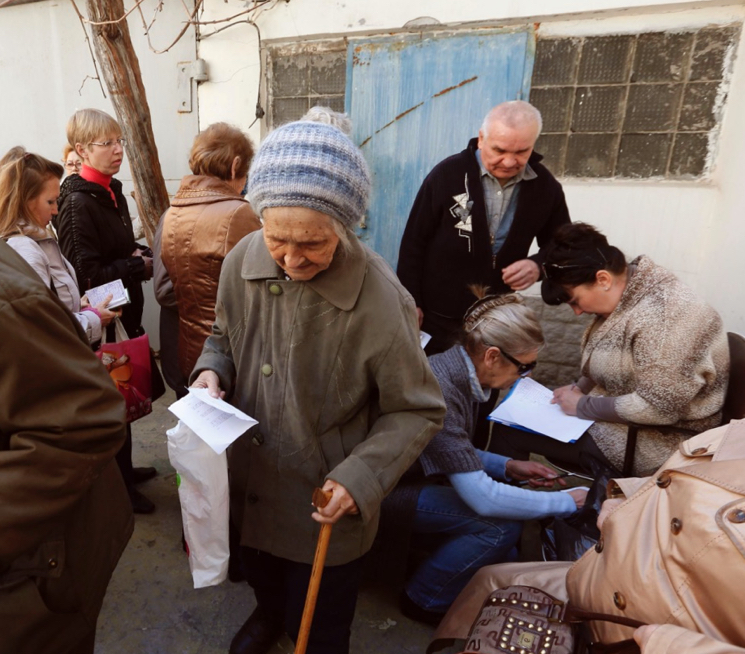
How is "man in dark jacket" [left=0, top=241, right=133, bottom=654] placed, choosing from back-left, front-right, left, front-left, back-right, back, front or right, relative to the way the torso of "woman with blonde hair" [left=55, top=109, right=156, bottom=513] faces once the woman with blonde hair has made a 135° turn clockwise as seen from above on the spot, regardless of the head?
left

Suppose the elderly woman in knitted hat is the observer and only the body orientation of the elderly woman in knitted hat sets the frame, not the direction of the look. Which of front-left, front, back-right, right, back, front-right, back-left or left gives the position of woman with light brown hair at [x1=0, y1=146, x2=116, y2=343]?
right

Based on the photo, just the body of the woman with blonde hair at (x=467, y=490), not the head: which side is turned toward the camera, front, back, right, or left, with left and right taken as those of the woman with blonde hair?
right

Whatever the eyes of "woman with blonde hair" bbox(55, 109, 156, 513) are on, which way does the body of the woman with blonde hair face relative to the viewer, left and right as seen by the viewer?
facing the viewer and to the right of the viewer

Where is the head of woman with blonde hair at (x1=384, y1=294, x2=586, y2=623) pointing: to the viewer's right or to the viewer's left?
to the viewer's right

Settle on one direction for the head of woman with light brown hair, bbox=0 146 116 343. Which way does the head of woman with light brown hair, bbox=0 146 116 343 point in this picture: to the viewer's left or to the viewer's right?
to the viewer's right

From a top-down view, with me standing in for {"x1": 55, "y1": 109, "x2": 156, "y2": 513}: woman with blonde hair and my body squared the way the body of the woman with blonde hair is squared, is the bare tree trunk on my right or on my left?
on my left

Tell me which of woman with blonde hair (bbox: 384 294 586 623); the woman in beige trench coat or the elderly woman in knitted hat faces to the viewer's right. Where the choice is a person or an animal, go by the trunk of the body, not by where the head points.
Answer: the woman with blonde hair

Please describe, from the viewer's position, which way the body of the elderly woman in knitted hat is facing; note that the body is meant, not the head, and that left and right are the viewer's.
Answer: facing the viewer and to the left of the viewer

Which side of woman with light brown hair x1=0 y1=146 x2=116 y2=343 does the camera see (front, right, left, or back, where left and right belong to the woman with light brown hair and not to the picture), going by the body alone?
right

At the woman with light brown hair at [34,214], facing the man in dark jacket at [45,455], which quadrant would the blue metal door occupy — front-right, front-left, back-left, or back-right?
back-left

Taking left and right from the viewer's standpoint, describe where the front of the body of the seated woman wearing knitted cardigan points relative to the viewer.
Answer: facing to the left of the viewer

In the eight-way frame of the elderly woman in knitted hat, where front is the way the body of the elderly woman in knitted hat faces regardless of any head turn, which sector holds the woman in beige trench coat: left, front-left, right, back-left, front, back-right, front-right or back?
left

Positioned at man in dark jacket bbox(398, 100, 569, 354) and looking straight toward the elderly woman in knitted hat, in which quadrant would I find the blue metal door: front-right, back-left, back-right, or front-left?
back-right
